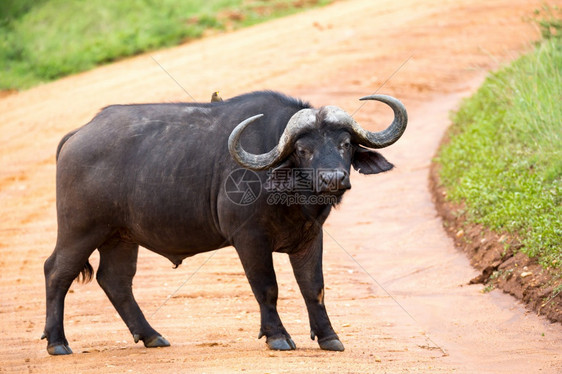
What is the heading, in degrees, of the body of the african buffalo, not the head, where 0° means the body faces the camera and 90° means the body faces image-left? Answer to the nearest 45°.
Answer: approximately 315°
